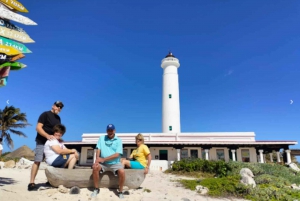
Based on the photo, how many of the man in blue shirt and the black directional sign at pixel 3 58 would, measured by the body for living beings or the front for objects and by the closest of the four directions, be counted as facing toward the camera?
2

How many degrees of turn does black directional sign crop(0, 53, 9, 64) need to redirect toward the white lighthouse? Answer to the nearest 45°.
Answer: approximately 135° to its left

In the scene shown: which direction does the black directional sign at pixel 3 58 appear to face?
toward the camera

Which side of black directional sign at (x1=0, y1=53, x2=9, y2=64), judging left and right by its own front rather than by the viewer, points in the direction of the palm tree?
back

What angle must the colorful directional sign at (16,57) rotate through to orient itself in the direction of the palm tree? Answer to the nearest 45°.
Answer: approximately 180°

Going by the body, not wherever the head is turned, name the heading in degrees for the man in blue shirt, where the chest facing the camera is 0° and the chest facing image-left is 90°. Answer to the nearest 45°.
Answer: approximately 0°

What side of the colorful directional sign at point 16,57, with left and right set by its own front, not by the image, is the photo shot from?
front

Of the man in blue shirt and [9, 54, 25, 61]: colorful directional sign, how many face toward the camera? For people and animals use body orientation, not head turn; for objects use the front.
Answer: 2

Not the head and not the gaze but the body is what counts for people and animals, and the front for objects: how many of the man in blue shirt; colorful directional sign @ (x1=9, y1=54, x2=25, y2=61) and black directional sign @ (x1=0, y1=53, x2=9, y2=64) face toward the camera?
3
